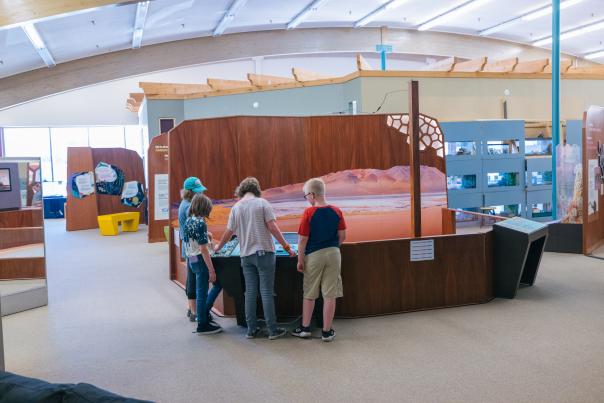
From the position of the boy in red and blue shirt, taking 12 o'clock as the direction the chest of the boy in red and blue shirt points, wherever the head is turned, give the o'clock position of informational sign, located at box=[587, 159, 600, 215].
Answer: The informational sign is roughly at 3 o'clock from the boy in red and blue shirt.

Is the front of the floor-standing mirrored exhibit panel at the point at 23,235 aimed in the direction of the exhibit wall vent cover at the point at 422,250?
no

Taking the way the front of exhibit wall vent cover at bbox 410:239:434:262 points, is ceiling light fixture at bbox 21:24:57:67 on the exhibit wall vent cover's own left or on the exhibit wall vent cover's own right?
on the exhibit wall vent cover's own right

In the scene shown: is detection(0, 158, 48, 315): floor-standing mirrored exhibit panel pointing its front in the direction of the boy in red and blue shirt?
yes

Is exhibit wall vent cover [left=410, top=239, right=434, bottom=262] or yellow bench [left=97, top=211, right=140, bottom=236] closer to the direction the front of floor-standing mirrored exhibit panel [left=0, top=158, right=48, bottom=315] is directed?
the exhibit wall vent cover

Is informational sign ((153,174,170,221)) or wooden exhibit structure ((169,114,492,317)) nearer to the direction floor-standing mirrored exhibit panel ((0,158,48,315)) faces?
the wooden exhibit structure

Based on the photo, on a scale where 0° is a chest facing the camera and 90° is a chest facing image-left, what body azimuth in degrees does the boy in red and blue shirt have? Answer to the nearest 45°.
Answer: approximately 135°

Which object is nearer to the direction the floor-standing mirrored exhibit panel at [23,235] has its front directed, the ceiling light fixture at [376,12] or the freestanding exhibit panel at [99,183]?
the ceiling light fixture

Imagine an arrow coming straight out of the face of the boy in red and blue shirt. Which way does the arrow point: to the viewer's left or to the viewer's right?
to the viewer's left
